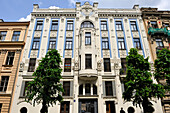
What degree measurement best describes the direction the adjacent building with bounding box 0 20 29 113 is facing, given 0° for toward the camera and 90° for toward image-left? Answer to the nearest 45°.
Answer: approximately 0°

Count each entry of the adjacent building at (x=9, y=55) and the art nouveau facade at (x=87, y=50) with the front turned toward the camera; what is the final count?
2

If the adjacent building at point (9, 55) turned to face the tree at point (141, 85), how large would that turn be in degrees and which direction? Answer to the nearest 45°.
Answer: approximately 45° to its left

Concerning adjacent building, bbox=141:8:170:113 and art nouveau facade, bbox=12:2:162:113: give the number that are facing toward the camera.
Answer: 2

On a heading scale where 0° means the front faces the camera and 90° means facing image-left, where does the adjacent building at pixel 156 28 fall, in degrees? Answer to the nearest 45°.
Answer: approximately 0°

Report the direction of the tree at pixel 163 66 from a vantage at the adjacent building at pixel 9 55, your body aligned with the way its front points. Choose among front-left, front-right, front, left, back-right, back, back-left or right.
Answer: front-left

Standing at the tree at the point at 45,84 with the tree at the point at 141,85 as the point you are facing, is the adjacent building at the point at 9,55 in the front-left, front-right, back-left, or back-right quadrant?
back-left

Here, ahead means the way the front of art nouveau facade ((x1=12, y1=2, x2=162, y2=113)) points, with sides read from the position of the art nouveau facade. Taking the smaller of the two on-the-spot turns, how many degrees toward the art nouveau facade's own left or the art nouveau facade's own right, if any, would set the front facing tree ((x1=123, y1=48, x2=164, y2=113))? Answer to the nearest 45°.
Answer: approximately 45° to the art nouveau facade's own left

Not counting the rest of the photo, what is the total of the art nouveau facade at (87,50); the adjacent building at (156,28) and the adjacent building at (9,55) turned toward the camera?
3
